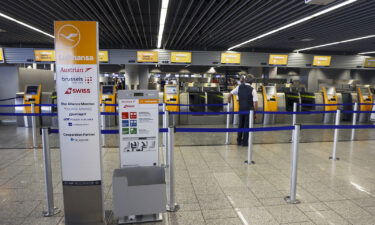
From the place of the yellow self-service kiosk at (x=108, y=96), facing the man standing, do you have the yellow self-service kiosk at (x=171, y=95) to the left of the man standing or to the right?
left

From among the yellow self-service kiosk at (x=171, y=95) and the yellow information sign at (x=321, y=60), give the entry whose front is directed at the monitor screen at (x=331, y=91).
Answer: the yellow information sign

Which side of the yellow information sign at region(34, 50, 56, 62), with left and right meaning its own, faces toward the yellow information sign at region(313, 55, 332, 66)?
left

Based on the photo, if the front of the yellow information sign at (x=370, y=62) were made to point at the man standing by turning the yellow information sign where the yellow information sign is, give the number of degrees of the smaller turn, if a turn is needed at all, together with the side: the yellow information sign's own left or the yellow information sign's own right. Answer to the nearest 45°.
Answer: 0° — it already faces them

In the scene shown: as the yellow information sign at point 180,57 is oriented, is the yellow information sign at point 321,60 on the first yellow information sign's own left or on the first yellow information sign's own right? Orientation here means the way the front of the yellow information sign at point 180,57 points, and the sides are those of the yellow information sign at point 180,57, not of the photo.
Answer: on the first yellow information sign's own left

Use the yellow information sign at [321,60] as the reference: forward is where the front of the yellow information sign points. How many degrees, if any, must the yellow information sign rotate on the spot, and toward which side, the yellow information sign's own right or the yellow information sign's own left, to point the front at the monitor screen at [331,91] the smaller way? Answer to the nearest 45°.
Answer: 0° — it already faces it
